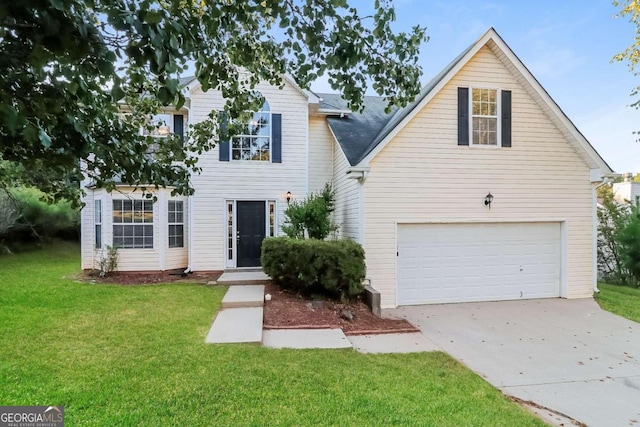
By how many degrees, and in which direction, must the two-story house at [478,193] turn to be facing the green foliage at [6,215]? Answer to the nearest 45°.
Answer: approximately 90° to its right

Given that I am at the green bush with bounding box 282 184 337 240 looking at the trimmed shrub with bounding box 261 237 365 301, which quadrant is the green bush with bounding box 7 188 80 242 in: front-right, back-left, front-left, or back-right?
back-right

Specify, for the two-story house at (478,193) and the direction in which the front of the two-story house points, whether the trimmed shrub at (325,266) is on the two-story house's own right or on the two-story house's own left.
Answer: on the two-story house's own right

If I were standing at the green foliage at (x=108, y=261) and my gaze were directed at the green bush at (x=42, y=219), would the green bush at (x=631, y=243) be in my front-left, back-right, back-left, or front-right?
back-right

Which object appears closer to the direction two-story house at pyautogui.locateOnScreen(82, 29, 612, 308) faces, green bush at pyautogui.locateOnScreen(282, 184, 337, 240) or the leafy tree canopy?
the leafy tree canopy

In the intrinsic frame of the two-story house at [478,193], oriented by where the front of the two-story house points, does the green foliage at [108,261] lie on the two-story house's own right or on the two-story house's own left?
on the two-story house's own right

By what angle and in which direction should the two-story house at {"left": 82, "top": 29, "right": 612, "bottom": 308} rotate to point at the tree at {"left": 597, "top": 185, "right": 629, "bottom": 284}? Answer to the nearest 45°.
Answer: approximately 135° to its left

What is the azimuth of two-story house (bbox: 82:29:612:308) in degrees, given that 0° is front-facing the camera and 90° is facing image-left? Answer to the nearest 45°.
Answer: approximately 0°

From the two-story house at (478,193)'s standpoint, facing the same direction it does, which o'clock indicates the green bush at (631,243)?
The green bush is roughly at 8 o'clock from the two-story house.

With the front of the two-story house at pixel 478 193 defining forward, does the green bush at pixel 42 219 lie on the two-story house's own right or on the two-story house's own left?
on the two-story house's own right

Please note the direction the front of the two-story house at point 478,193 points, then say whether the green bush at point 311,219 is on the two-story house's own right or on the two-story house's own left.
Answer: on the two-story house's own right

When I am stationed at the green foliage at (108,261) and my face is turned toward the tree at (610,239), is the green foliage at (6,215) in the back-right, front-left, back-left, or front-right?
back-left
